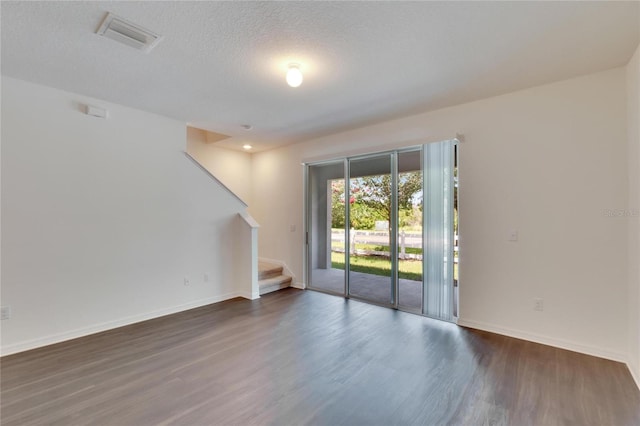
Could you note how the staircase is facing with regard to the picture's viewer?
facing the viewer and to the right of the viewer

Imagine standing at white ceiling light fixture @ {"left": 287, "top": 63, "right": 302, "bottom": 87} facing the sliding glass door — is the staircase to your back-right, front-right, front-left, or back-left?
front-left

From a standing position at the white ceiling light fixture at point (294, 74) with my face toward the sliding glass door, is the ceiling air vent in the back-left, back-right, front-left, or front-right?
back-left

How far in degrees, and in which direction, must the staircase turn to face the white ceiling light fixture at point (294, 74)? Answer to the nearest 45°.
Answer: approximately 45° to its right

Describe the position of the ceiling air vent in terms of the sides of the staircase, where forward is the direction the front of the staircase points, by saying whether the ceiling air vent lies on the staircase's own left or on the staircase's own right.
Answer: on the staircase's own right

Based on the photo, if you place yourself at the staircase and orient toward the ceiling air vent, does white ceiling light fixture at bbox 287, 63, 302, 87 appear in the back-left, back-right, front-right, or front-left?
front-left

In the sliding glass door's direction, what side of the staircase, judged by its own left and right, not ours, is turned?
front

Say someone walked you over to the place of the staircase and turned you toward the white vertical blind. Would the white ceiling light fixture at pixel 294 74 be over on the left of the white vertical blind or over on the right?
right

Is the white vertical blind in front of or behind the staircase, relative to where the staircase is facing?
in front

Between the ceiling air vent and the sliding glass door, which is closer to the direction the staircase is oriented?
the sliding glass door
